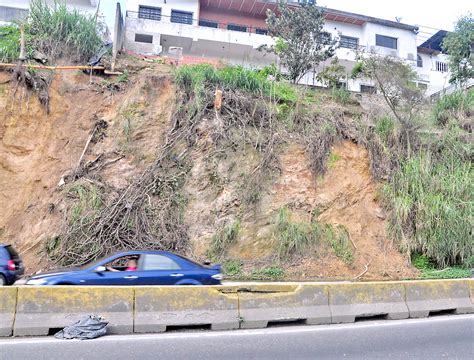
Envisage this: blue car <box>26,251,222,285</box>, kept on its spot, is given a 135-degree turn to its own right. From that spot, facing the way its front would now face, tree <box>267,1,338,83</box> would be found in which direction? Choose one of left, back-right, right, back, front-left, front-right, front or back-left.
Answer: front

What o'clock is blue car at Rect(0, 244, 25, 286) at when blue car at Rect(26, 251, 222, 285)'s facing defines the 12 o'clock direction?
blue car at Rect(0, 244, 25, 286) is roughly at 1 o'clock from blue car at Rect(26, 251, 222, 285).

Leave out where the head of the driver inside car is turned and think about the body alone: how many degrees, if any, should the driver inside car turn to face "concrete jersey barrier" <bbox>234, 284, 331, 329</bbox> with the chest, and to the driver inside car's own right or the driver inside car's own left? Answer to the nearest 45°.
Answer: approximately 135° to the driver inside car's own left

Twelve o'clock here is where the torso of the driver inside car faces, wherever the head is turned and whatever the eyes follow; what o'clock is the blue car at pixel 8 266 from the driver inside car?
The blue car is roughly at 1 o'clock from the driver inside car.

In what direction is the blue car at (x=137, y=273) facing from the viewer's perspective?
to the viewer's left

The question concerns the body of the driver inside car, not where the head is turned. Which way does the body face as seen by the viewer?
to the viewer's left
